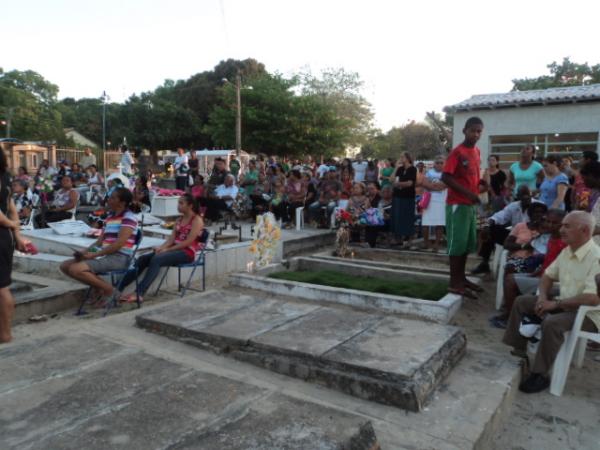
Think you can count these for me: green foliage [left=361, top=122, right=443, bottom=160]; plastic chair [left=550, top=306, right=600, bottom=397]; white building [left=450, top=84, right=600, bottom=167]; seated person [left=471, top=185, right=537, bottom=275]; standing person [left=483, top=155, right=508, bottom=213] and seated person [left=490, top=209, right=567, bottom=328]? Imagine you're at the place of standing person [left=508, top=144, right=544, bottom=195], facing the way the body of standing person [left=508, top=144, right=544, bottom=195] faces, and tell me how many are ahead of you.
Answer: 3

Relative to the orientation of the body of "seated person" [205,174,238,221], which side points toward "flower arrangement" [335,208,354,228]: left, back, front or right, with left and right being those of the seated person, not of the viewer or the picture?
left

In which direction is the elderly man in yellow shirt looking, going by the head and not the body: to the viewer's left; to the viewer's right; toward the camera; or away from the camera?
to the viewer's left

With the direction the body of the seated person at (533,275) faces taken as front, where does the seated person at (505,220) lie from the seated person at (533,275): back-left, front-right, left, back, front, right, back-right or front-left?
right

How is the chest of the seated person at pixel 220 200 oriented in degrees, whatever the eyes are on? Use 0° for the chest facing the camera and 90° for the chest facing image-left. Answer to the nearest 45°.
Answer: approximately 45°

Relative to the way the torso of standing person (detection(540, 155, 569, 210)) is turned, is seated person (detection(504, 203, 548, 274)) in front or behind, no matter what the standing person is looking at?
in front

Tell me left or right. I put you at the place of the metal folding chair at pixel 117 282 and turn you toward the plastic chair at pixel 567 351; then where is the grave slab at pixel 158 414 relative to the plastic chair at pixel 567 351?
right

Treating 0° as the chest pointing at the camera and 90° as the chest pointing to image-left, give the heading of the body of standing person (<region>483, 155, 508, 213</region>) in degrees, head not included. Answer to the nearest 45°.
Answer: approximately 45°
